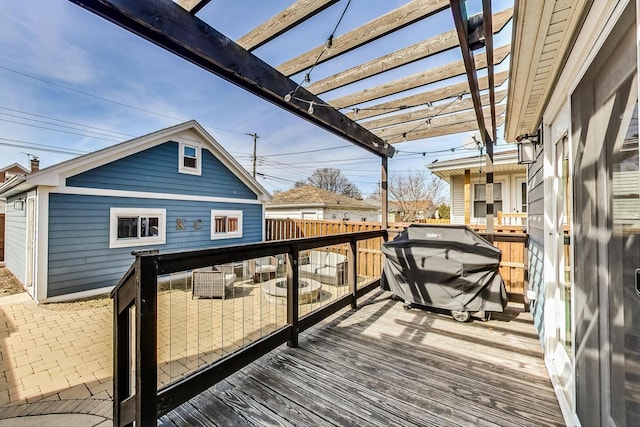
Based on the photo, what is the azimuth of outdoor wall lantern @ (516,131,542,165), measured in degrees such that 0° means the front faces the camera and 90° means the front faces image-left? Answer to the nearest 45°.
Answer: approximately 90°

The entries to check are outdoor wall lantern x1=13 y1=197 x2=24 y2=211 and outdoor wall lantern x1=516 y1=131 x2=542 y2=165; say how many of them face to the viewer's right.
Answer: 0

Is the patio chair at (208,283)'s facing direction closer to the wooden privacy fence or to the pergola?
the wooden privacy fence

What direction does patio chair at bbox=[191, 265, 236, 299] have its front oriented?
to the viewer's right

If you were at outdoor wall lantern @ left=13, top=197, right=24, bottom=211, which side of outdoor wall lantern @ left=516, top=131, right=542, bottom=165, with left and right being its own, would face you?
front

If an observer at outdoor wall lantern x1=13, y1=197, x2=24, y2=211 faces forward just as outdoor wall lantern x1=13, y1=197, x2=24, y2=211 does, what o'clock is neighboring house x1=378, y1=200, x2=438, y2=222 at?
The neighboring house is roughly at 8 o'clock from the outdoor wall lantern.

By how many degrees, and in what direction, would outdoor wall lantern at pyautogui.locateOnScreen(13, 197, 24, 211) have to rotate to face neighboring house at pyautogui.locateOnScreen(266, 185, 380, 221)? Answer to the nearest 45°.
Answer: approximately 135° to its left

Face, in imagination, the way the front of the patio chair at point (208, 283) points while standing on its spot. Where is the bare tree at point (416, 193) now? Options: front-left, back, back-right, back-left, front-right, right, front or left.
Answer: front-left

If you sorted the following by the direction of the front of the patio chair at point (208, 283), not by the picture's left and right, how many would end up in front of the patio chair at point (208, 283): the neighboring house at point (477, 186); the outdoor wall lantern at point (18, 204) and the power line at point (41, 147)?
1

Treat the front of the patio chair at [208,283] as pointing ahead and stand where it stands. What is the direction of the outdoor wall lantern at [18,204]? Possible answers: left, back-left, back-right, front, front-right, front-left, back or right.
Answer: back-left

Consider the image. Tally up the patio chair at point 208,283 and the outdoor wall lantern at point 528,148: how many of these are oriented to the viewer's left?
1

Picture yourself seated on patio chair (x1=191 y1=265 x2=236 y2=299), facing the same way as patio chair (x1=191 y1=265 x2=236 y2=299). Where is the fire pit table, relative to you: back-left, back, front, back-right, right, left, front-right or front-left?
front-right

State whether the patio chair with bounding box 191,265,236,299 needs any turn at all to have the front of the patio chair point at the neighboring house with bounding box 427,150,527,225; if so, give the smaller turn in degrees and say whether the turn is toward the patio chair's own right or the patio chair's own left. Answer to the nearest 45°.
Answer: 0° — it already faces it

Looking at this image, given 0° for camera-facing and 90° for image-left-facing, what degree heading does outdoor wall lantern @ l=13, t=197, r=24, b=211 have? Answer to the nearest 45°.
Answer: approximately 45°
